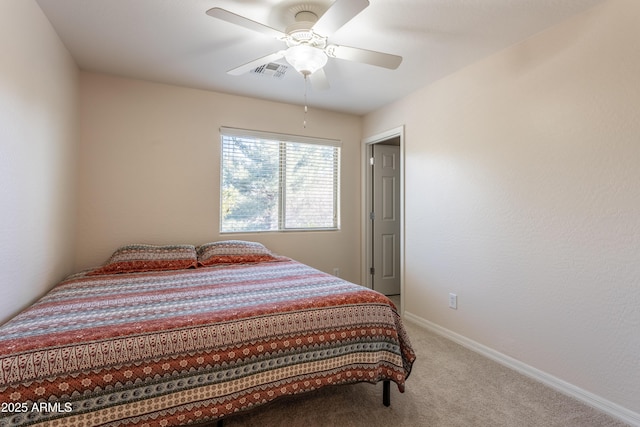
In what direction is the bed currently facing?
toward the camera

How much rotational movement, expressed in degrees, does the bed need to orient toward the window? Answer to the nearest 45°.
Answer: approximately 135° to its left

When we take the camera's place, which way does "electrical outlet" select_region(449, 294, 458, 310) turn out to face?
facing the viewer and to the left of the viewer

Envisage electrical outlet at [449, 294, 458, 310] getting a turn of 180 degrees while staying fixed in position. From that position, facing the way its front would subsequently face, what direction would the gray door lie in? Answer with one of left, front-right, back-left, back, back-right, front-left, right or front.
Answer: left

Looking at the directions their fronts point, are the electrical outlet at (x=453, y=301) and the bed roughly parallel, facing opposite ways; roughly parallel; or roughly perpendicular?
roughly perpendicular

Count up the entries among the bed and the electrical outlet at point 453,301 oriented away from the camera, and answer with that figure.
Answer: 0

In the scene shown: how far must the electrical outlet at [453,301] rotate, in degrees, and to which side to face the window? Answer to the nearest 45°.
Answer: approximately 45° to its right

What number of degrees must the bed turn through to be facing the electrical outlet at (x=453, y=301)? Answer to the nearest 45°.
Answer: approximately 90° to its left
